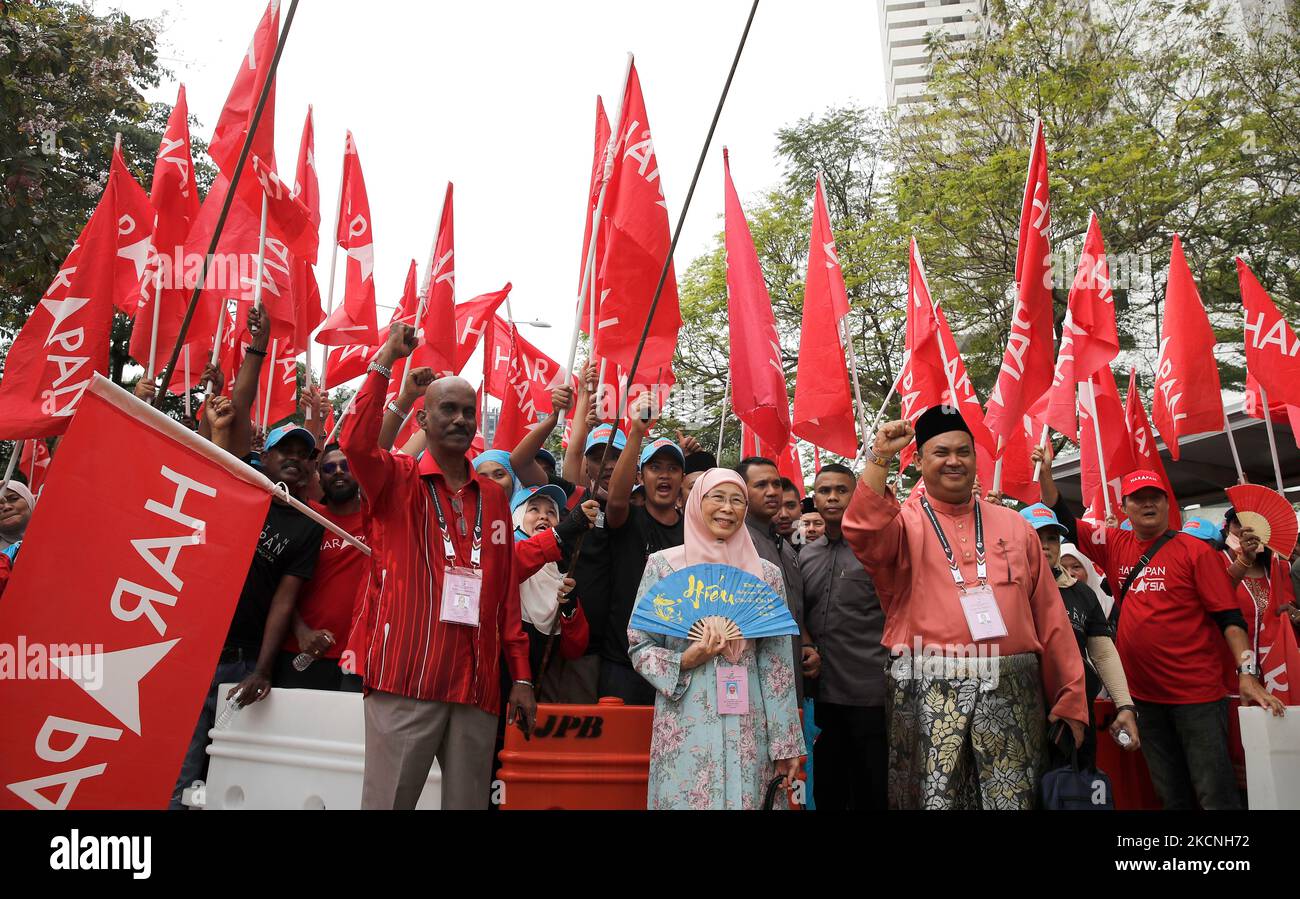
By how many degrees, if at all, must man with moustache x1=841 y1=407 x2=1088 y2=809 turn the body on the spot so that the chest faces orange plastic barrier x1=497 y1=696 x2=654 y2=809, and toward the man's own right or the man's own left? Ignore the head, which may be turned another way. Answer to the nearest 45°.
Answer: approximately 90° to the man's own right

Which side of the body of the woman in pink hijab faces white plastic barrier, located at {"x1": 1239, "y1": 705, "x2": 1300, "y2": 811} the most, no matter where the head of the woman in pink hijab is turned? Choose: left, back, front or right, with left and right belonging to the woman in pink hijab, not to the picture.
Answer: left

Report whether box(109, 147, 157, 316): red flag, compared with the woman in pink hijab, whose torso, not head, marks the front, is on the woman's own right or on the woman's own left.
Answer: on the woman's own right

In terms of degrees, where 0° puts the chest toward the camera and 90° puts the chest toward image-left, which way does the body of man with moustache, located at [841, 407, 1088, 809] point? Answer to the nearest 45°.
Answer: approximately 0°

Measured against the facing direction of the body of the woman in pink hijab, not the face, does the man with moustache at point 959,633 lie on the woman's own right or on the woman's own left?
on the woman's own left

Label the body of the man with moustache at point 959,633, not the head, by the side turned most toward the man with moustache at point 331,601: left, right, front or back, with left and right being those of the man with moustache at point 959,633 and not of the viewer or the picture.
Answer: right
